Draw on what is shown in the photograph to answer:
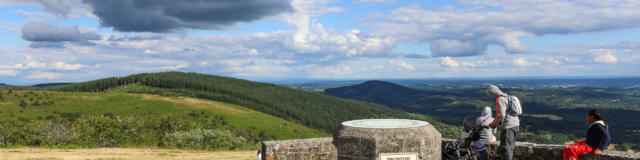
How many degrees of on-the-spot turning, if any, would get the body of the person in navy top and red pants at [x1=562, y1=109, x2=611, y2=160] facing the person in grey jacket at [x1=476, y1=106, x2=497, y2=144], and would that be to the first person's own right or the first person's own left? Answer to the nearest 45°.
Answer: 0° — they already face them

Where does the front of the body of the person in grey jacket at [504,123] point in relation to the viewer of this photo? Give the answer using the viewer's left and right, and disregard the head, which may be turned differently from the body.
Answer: facing to the left of the viewer

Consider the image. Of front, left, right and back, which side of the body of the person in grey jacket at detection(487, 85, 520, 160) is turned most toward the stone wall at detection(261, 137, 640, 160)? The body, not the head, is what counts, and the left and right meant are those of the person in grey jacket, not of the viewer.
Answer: front

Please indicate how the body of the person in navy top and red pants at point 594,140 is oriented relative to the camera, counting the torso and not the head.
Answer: to the viewer's left

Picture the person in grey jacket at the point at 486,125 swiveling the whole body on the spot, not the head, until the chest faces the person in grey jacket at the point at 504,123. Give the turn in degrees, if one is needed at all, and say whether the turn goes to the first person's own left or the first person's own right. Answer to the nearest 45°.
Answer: approximately 90° to the first person's own right

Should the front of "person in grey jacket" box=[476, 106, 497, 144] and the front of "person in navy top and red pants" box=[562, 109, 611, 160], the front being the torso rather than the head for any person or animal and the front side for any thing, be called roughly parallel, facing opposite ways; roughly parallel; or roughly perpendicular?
roughly perpendicular

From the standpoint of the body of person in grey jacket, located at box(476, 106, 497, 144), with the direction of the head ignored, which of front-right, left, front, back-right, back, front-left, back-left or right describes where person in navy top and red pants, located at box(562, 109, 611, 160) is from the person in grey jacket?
right

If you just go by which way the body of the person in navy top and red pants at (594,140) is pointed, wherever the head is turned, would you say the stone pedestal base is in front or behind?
in front

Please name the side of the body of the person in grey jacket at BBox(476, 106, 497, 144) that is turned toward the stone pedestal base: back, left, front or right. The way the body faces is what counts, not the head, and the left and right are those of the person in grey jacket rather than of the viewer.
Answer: left
